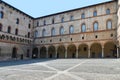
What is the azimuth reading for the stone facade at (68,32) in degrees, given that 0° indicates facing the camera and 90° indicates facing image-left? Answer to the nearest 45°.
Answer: approximately 45°
